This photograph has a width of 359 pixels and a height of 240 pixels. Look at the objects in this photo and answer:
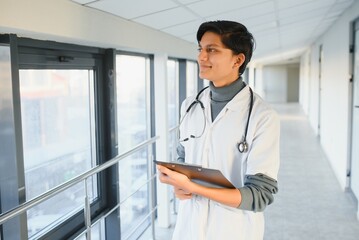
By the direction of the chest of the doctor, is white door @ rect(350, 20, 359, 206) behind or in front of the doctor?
behind

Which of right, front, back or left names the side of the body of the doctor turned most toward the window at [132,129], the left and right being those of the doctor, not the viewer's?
right

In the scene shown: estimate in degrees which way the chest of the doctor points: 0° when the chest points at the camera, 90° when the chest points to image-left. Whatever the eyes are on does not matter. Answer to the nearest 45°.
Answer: approximately 45°
